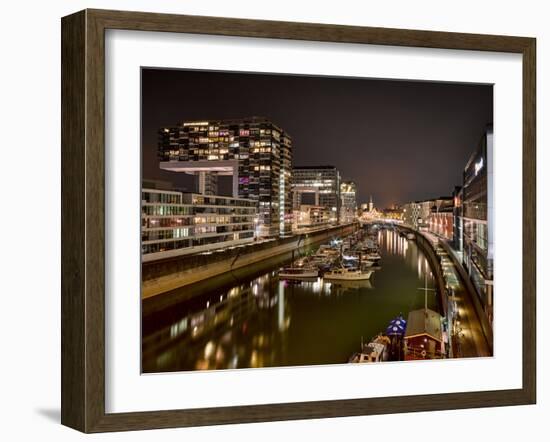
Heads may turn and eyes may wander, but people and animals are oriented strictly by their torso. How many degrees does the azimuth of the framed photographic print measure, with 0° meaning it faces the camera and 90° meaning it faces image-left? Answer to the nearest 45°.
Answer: approximately 315°
